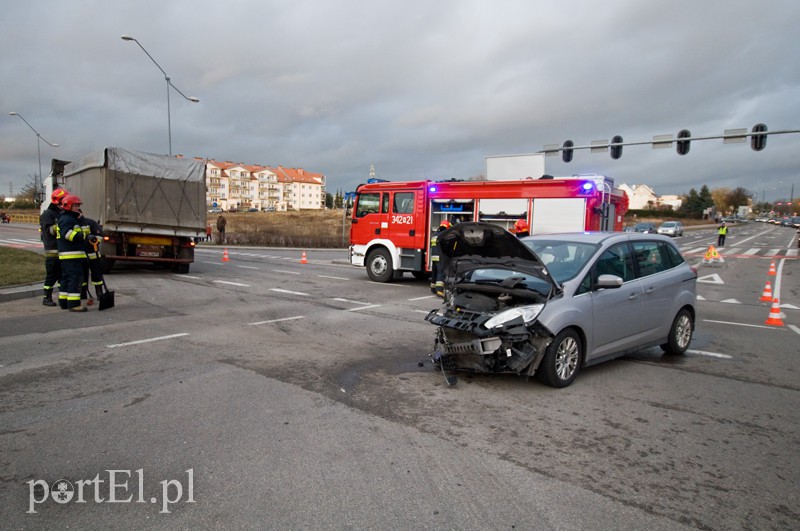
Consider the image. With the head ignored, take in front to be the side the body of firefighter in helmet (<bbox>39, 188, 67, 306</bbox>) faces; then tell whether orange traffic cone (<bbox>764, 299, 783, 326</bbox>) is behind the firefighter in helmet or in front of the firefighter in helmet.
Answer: in front

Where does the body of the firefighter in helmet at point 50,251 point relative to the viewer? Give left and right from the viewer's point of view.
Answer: facing to the right of the viewer

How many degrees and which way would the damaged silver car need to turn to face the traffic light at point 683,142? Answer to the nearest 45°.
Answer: approximately 135° to its right

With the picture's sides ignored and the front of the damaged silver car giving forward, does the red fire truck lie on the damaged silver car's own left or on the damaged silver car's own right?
on the damaged silver car's own right
